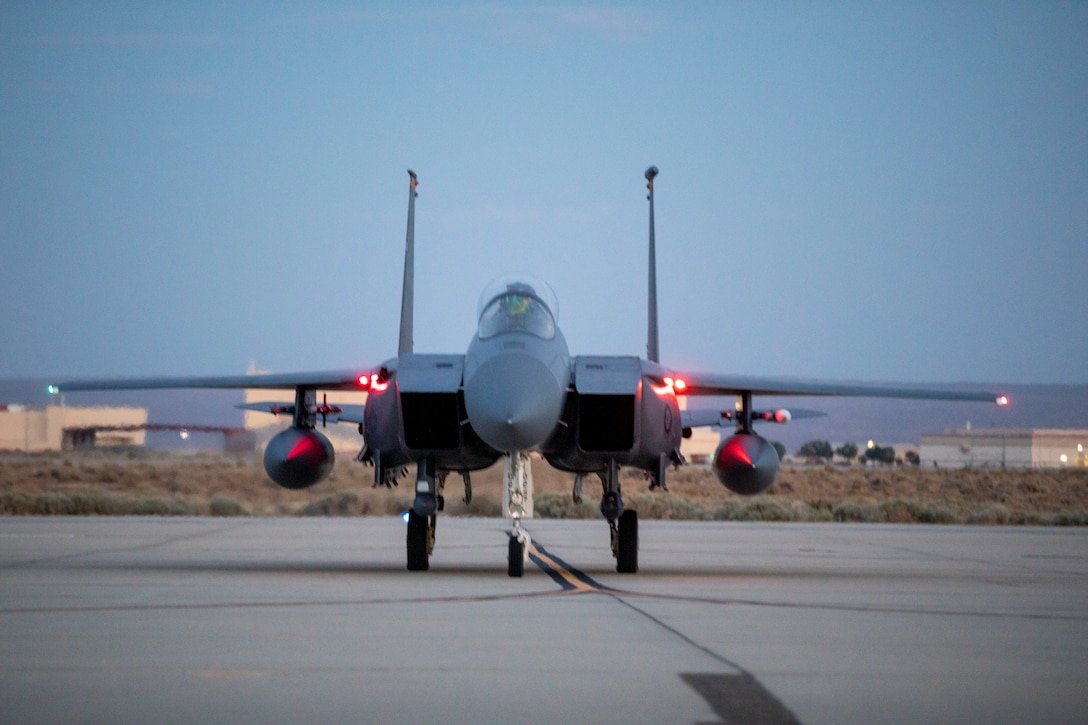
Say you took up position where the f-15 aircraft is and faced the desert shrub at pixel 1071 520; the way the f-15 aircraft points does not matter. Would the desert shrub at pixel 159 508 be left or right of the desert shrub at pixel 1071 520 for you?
left

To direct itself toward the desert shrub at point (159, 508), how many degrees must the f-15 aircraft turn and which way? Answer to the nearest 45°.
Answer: approximately 135° to its right

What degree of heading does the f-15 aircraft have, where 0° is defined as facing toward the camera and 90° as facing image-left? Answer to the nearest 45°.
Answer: approximately 0°

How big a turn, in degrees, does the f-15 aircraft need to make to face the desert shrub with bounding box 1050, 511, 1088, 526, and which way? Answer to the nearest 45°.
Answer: approximately 135° to its left

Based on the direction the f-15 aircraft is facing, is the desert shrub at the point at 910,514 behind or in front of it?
behind

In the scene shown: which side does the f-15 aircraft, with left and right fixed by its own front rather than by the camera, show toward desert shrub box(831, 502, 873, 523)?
back

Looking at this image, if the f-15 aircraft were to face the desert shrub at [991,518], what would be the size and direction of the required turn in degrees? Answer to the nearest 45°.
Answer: approximately 135° to its left
